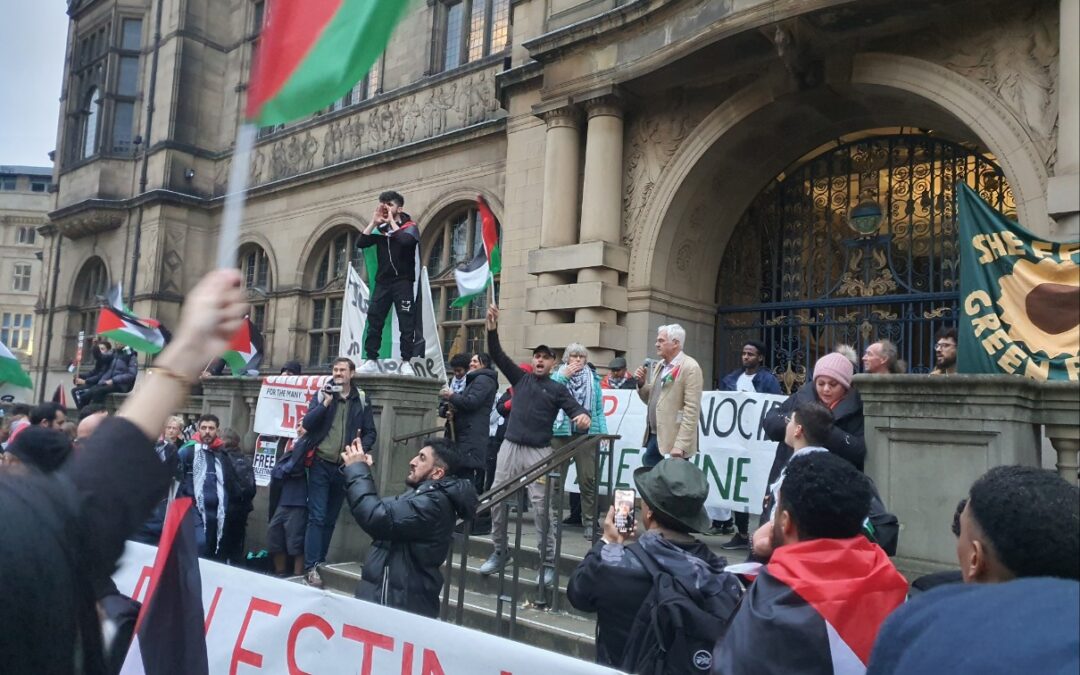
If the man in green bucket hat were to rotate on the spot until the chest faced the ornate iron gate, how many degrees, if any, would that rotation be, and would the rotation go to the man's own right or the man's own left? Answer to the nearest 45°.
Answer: approximately 45° to the man's own right

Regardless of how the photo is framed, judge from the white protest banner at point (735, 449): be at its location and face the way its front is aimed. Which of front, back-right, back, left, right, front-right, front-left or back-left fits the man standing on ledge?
right

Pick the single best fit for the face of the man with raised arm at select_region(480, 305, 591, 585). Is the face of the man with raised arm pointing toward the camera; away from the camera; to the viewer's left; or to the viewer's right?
toward the camera

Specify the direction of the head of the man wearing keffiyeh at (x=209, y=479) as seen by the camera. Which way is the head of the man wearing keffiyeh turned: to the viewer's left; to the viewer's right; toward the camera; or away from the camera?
toward the camera

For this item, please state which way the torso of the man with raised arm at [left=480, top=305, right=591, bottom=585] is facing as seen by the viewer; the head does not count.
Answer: toward the camera

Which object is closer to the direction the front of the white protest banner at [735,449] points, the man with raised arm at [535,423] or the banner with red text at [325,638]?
the banner with red text

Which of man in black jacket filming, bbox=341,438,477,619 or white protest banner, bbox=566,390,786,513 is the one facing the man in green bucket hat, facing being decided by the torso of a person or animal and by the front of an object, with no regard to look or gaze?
the white protest banner

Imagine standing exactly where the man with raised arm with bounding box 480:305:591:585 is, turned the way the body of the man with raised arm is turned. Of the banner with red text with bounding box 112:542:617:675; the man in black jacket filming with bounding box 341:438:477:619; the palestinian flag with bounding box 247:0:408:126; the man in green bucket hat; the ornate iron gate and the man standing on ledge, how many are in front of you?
4

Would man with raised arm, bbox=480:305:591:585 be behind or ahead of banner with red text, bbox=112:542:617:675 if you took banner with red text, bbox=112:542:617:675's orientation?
behind

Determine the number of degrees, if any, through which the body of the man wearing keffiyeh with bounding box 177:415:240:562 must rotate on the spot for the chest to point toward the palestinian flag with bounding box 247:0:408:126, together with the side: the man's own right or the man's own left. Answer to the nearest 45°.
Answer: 0° — they already face it

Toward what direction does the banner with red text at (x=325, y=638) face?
toward the camera

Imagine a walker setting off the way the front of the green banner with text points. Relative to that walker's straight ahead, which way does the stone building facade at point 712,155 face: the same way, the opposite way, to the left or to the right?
the same way

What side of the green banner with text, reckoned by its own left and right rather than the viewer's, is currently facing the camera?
front
